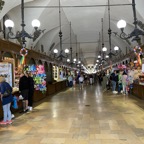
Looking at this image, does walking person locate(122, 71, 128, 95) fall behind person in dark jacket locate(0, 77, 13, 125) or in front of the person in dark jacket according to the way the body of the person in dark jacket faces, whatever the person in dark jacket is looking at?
behind

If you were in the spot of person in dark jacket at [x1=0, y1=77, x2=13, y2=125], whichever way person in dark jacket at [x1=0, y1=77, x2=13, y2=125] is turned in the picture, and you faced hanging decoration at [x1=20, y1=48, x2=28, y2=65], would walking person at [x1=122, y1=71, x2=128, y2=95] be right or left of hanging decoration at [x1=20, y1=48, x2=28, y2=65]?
right
